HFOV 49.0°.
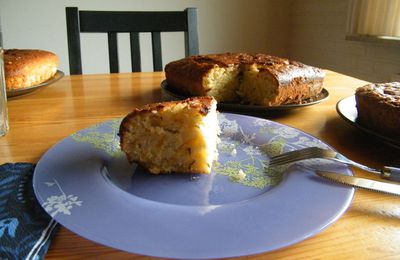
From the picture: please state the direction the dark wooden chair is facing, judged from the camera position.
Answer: facing the viewer

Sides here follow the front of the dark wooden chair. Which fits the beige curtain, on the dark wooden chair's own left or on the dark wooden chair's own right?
on the dark wooden chair's own left

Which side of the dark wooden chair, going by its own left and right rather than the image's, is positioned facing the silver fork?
front

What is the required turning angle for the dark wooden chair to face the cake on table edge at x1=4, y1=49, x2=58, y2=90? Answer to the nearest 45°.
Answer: approximately 45° to its right

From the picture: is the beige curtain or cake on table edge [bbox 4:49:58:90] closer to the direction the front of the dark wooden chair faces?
the cake on table edge

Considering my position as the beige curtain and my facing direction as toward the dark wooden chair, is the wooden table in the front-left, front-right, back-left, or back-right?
front-left

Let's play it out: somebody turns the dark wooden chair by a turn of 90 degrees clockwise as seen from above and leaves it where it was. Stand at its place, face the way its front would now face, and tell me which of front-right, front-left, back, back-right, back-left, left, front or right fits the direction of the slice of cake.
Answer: left

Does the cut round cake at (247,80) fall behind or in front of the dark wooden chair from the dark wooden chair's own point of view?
in front

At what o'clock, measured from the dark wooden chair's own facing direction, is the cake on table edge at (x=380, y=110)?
The cake on table edge is roughly at 11 o'clock from the dark wooden chair.

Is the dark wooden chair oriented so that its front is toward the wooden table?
yes

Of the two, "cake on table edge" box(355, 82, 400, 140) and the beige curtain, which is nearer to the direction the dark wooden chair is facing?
the cake on table edge

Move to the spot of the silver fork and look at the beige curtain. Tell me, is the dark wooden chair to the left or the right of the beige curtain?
left
